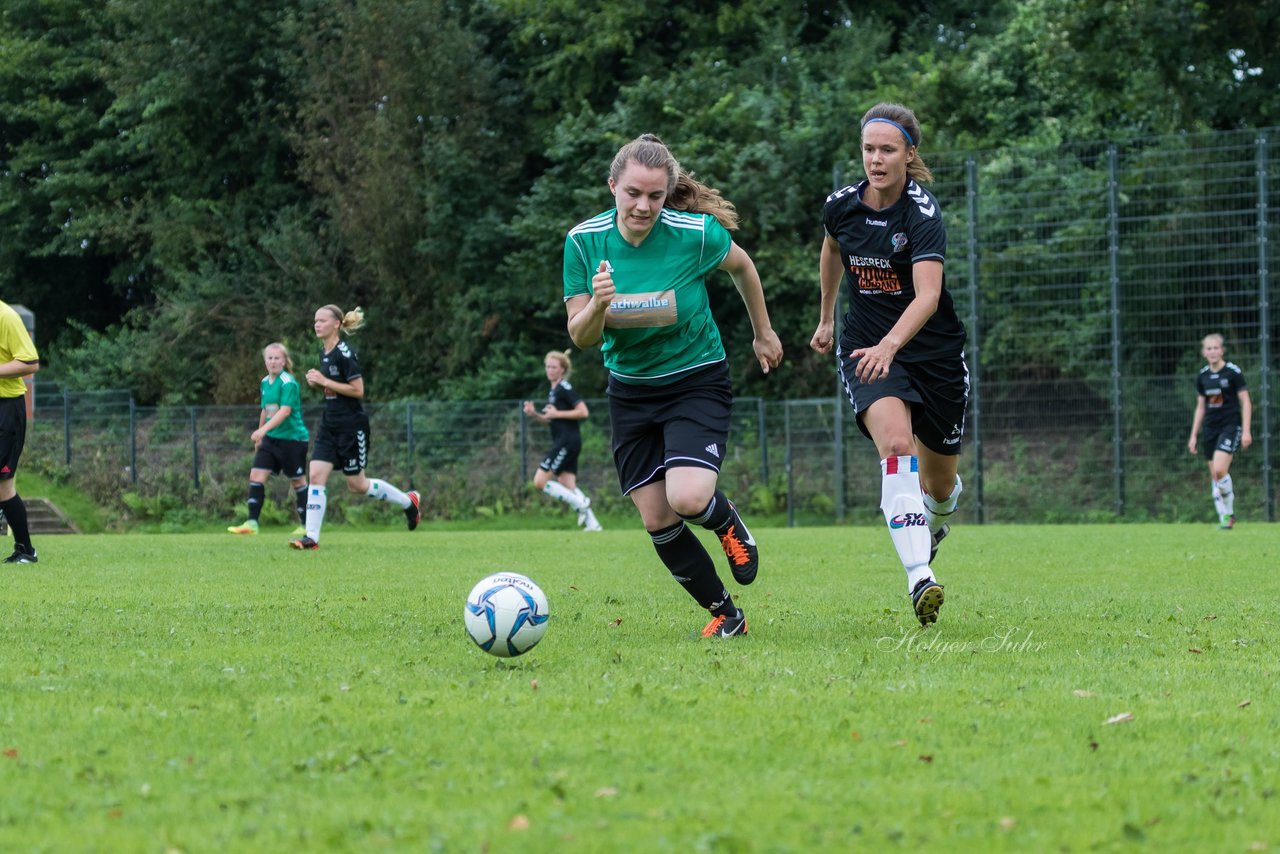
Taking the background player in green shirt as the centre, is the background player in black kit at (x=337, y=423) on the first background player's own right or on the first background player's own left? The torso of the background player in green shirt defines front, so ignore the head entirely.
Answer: on the first background player's own left

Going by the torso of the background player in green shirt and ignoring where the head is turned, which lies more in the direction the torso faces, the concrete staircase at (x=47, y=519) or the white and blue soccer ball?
the white and blue soccer ball

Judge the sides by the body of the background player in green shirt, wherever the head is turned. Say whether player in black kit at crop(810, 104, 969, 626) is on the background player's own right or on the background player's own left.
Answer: on the background player's own left

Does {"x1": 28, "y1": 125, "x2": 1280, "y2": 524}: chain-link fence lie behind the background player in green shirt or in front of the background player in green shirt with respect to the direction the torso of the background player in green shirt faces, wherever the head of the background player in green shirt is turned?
behind
